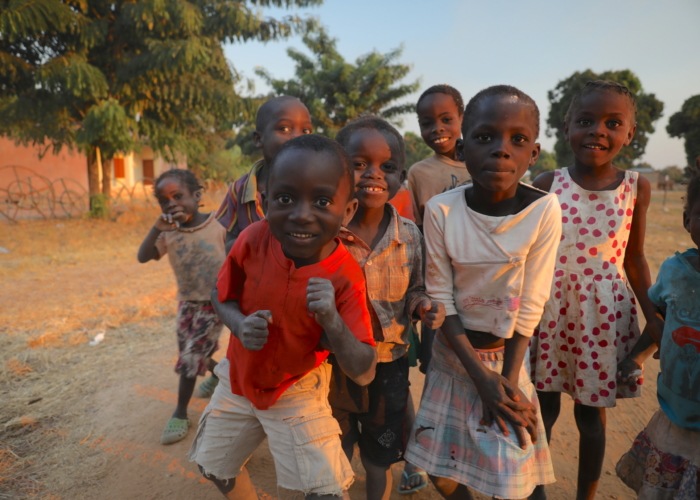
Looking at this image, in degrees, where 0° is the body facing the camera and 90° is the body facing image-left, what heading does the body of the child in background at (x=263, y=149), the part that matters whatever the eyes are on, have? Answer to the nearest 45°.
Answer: approximately 315°

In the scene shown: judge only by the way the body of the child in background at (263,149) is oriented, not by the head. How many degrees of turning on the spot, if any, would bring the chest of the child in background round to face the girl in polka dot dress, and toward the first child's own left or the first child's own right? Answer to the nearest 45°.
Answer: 0° — they already face them

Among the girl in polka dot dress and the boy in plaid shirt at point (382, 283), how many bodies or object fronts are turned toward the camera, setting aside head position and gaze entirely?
2

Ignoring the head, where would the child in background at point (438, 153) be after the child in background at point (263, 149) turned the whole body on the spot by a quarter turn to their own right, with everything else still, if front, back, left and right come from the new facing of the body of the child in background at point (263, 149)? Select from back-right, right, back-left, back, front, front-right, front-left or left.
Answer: back-left

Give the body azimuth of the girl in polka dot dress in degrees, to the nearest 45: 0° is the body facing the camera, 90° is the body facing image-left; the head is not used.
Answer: approximately 0°

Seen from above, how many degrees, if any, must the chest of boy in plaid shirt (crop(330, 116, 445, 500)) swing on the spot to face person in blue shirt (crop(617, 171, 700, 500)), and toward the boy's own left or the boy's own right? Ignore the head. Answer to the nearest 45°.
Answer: approximately 90° to the boy's own left

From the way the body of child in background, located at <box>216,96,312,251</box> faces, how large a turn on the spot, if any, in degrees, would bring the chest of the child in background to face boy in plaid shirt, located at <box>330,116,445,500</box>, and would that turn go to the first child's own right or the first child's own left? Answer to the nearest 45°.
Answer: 0° — they already face them

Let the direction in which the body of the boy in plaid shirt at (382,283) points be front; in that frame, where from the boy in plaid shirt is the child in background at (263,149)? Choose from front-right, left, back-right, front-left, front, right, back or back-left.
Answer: back-right

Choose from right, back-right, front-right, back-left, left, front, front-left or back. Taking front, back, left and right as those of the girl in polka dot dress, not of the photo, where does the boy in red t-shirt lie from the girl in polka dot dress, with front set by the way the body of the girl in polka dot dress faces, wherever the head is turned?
front-right

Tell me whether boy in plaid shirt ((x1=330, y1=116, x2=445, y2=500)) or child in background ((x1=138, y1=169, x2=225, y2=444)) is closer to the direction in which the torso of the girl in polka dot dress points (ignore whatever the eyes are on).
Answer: the boy in plaid shirt
